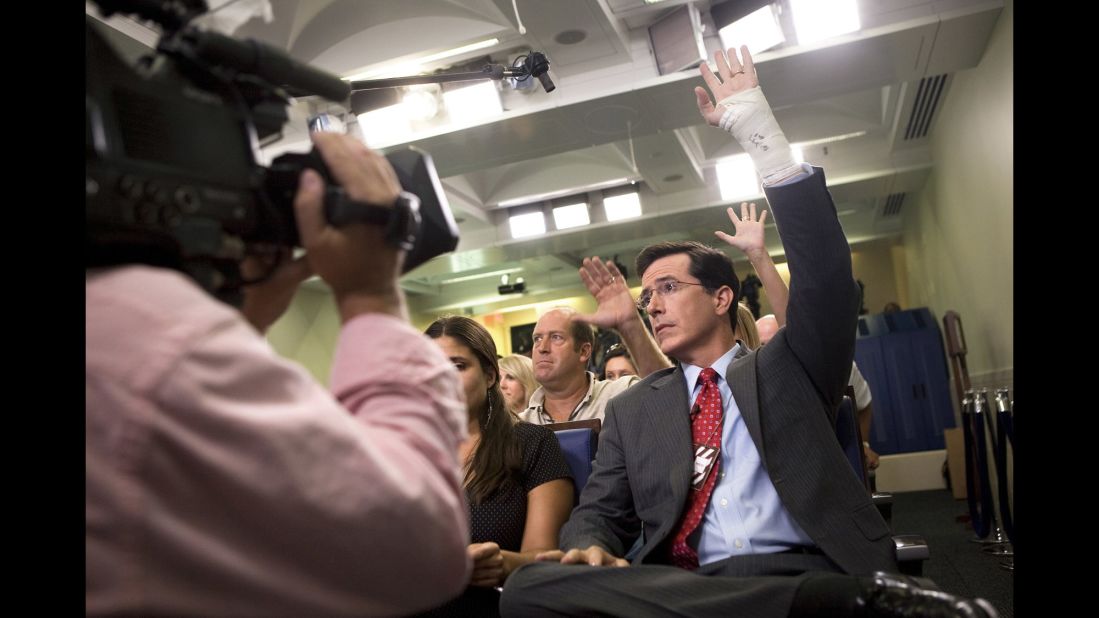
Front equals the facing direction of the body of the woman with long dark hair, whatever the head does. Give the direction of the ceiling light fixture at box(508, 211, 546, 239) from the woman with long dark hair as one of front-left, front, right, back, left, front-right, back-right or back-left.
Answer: back-right

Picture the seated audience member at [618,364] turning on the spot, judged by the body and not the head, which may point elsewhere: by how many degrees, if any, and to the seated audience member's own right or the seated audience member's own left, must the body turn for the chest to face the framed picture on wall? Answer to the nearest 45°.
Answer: approximately 135° to the seated audience member's own right

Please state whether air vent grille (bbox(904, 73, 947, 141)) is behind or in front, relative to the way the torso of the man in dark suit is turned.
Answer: behind

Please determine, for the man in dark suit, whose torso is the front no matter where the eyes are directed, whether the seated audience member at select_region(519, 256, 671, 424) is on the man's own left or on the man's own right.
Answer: on the man's own right

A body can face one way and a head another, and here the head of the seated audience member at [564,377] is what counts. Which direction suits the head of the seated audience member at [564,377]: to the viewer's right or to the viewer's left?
to the viewer's left

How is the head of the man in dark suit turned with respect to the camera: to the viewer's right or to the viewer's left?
to the viewer's left

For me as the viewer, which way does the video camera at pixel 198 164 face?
facing away from the viewer and to the right of the viewer

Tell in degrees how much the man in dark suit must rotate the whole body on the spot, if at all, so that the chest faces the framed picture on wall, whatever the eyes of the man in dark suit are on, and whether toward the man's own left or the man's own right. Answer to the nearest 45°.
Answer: approximately 135° to the man's own right

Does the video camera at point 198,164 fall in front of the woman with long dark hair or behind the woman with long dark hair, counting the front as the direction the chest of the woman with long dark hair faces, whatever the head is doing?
in front

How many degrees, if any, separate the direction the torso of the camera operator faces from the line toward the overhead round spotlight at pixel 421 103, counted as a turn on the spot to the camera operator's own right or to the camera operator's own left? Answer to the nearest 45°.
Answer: approximately 45° to the camera operator's own left
